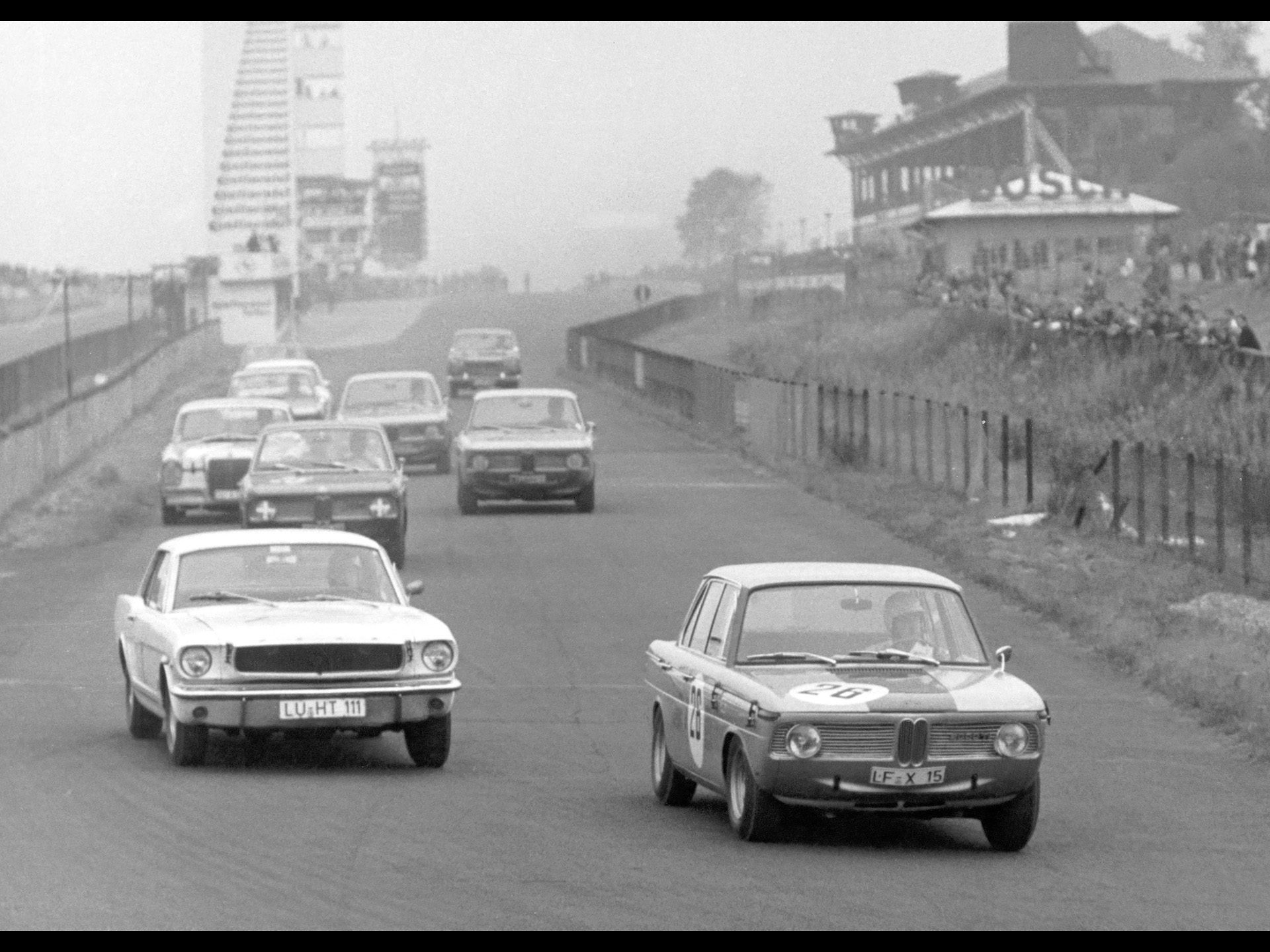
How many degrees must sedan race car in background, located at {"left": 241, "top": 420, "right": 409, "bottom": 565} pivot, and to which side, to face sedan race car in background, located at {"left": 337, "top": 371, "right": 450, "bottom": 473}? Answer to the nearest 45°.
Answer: approximately 180°

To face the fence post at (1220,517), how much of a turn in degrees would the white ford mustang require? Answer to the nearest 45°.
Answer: approximately 135° to its left

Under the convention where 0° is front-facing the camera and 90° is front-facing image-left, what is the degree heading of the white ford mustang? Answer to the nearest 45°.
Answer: approximately 0°

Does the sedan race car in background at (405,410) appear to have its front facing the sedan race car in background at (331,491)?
yes

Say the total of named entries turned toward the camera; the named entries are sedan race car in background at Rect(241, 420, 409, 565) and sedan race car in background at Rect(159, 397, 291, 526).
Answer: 2

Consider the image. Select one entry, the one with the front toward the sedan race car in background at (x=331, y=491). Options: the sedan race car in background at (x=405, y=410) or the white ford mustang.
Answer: the sedan race car in background at (x=405, y=410)

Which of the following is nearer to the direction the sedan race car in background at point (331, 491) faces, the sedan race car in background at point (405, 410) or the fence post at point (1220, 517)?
the fence post

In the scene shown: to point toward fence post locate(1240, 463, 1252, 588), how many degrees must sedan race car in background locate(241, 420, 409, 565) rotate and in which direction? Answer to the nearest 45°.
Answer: approximately 45° to its left
